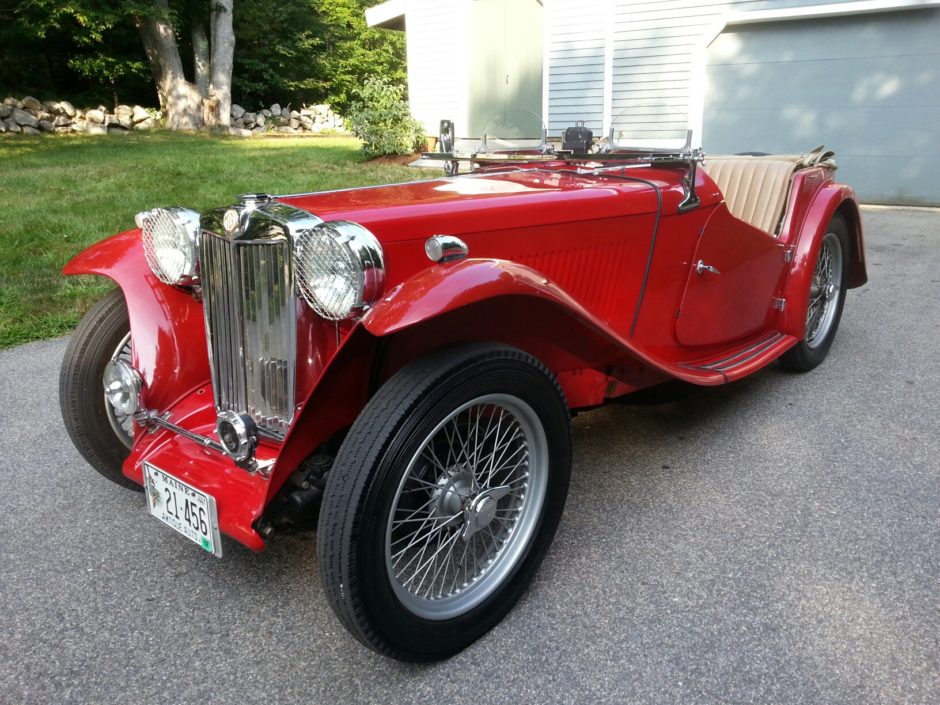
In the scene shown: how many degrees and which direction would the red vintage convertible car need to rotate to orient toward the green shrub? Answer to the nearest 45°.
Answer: approximately 135° to its right

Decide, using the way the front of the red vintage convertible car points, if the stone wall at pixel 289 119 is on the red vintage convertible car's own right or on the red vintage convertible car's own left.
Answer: on the red vintage convertible car's own right

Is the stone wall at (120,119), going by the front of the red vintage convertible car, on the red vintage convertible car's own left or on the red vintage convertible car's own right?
on the red vintage convertible car's own right

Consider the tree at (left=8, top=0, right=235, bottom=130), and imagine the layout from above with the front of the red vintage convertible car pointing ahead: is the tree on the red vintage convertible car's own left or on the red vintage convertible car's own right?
on the red vintage convertible car's own right

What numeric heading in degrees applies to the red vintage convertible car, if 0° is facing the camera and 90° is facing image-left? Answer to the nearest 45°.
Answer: approximately 45°
